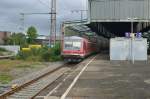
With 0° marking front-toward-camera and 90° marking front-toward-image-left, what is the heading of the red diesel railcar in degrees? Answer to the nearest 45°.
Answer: approximately 45°
